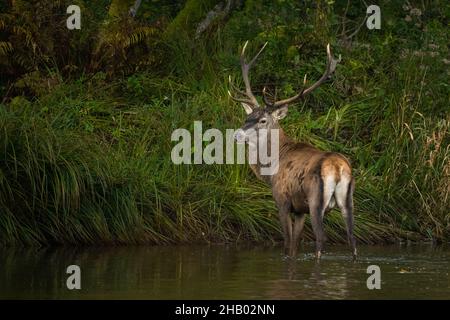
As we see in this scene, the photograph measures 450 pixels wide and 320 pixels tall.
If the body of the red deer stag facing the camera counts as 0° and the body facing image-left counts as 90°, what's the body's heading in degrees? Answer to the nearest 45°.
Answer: approximately 135°
